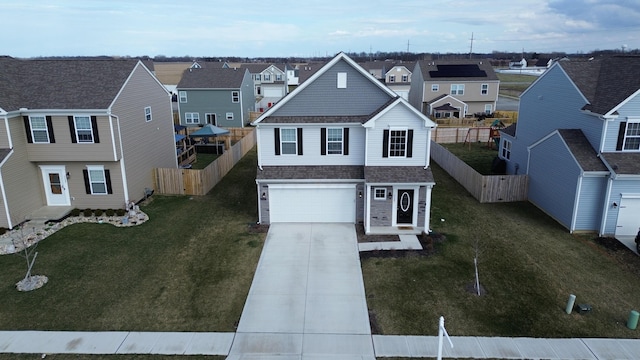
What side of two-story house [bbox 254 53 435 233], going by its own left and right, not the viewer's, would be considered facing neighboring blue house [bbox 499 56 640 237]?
left

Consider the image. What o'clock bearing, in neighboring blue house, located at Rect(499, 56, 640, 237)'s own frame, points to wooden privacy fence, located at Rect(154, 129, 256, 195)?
The wooden privacy fence is roughly at 4 o'clock from the neighboring blue house.

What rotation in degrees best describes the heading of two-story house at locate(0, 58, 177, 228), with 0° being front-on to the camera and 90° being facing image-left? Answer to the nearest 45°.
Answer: approximately 45°

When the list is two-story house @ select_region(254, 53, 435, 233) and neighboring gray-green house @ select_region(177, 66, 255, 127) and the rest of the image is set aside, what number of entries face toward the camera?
1

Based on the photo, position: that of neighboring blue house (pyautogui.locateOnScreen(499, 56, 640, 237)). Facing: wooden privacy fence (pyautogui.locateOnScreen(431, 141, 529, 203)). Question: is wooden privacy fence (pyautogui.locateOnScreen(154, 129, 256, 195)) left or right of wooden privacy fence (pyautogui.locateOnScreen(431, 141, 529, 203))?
left

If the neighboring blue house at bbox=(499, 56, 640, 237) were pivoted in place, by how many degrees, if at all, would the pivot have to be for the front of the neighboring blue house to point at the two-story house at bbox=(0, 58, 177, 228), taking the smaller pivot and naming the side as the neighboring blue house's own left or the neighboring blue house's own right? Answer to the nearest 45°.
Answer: approximately 90° to the neighboring blue house's own right

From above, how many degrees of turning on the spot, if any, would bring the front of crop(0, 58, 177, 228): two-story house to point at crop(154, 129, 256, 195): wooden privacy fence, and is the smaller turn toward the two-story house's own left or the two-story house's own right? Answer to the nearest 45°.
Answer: approximately 135° to the two-story house's own left

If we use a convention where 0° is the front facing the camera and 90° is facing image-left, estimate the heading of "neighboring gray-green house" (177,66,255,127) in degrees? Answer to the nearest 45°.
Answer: approximately 180°

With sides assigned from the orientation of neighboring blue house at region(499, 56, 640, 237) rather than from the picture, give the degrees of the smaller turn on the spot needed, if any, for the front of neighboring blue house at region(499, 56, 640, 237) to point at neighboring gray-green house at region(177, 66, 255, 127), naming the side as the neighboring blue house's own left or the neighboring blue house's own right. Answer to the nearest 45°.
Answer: approximately 135° to the neighboring blue house's own right

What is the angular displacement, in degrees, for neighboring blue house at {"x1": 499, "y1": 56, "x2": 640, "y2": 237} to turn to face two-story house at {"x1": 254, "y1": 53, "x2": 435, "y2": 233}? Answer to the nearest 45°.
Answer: approximately 90° to its right
